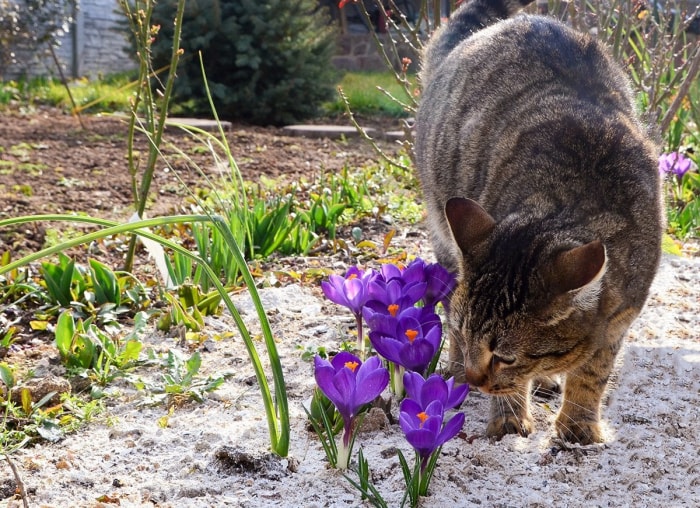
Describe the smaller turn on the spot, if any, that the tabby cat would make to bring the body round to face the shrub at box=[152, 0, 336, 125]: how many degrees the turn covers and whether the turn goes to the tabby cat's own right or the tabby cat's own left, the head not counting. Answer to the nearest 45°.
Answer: approximately 135° to the tabby cat's own right

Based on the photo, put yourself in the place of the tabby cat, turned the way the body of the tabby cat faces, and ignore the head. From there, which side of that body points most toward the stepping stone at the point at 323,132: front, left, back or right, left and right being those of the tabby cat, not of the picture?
back

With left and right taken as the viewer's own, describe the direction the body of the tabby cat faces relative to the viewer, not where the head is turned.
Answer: facing the viewer

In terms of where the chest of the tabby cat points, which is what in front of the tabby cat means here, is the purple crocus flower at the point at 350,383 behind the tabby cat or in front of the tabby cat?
in front

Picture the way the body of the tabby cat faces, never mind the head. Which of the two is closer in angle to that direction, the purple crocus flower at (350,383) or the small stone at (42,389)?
the purple crocus flower

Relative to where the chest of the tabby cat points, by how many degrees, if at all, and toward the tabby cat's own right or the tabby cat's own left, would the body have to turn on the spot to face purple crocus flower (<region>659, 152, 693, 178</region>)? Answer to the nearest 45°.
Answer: approximately 180°

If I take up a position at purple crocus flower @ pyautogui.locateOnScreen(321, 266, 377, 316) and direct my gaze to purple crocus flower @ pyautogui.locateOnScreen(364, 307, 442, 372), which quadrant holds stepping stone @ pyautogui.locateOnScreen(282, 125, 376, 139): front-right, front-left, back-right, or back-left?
back-left

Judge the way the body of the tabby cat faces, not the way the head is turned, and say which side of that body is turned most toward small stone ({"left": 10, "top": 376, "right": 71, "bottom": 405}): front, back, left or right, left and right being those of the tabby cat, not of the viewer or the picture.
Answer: right
